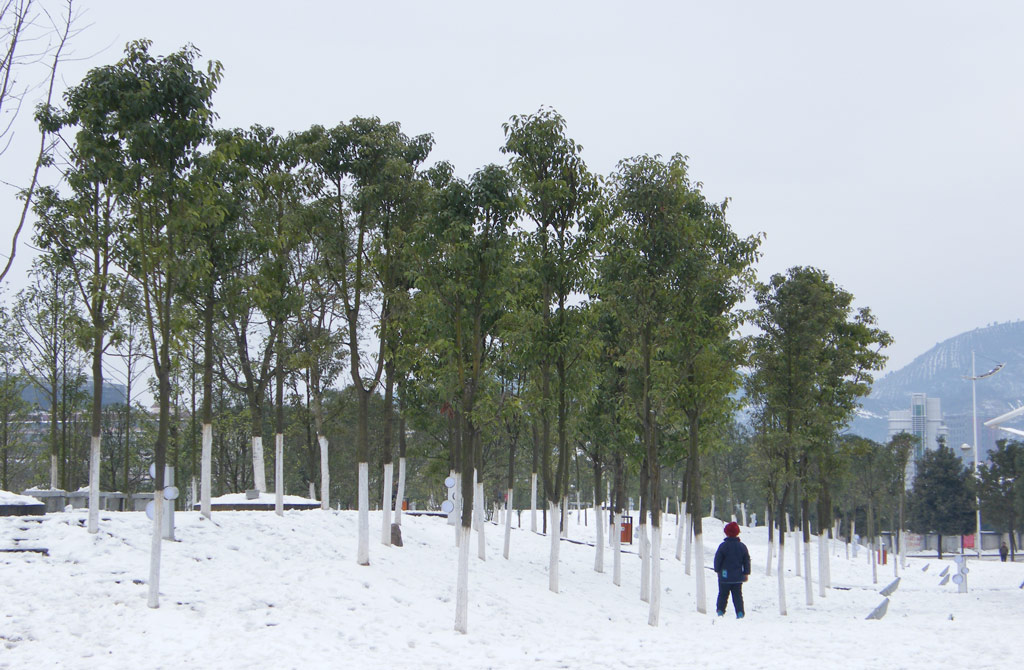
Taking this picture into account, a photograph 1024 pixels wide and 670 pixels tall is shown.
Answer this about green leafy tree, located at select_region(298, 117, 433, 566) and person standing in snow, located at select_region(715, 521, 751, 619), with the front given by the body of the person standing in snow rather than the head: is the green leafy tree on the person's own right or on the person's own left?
on the person's own left

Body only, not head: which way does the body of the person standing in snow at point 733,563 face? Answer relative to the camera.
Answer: away from the camera

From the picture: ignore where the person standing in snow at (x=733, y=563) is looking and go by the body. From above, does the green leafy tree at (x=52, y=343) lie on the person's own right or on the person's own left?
on the person's own left

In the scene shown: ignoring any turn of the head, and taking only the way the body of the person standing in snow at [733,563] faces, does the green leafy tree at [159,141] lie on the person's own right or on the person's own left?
on the person's own left
